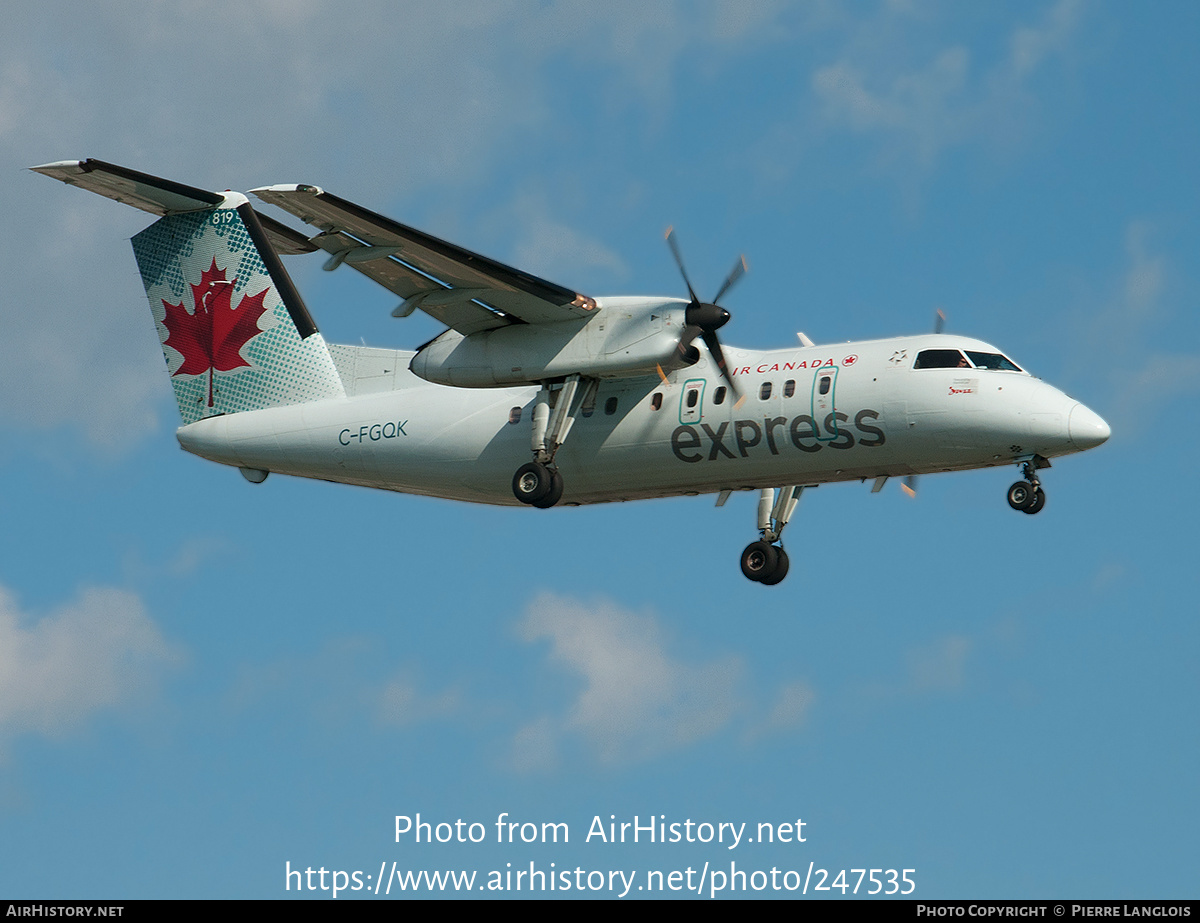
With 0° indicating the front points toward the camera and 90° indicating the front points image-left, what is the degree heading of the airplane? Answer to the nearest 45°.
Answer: approximately 315°
